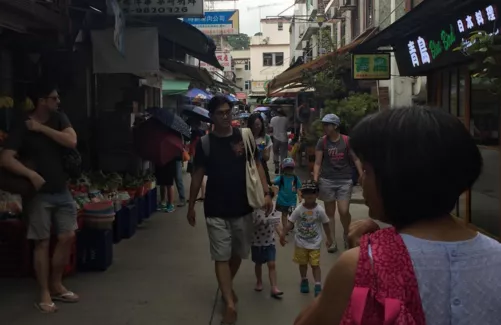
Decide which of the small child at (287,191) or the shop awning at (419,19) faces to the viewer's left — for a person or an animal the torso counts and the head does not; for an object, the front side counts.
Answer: the shop awning

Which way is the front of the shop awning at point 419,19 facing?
to the viewer's left

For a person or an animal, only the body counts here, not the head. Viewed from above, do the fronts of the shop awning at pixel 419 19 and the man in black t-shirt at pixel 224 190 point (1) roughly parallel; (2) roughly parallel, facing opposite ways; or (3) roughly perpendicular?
roughly perpendicular

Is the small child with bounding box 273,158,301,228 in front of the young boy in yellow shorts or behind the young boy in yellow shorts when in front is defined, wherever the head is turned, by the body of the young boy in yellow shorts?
behind

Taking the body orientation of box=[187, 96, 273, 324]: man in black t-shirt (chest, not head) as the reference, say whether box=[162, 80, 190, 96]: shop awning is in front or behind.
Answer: behind

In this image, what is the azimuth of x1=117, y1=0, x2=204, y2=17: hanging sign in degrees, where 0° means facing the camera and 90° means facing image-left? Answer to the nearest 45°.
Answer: approximately 0°
